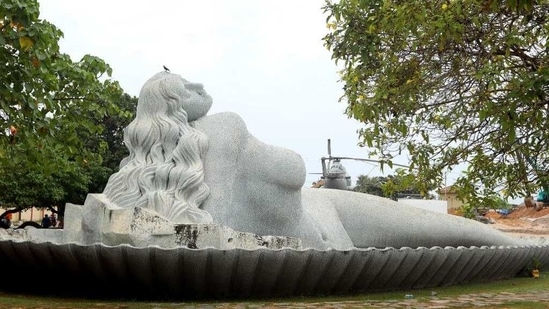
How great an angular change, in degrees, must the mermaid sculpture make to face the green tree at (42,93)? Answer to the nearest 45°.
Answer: approximately 135° to its left

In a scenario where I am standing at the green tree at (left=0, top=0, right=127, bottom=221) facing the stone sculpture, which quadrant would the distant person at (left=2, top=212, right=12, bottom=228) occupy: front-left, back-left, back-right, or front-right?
back-left

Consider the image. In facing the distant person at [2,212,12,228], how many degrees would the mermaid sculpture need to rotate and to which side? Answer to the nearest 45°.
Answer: approximately 135° to its left
